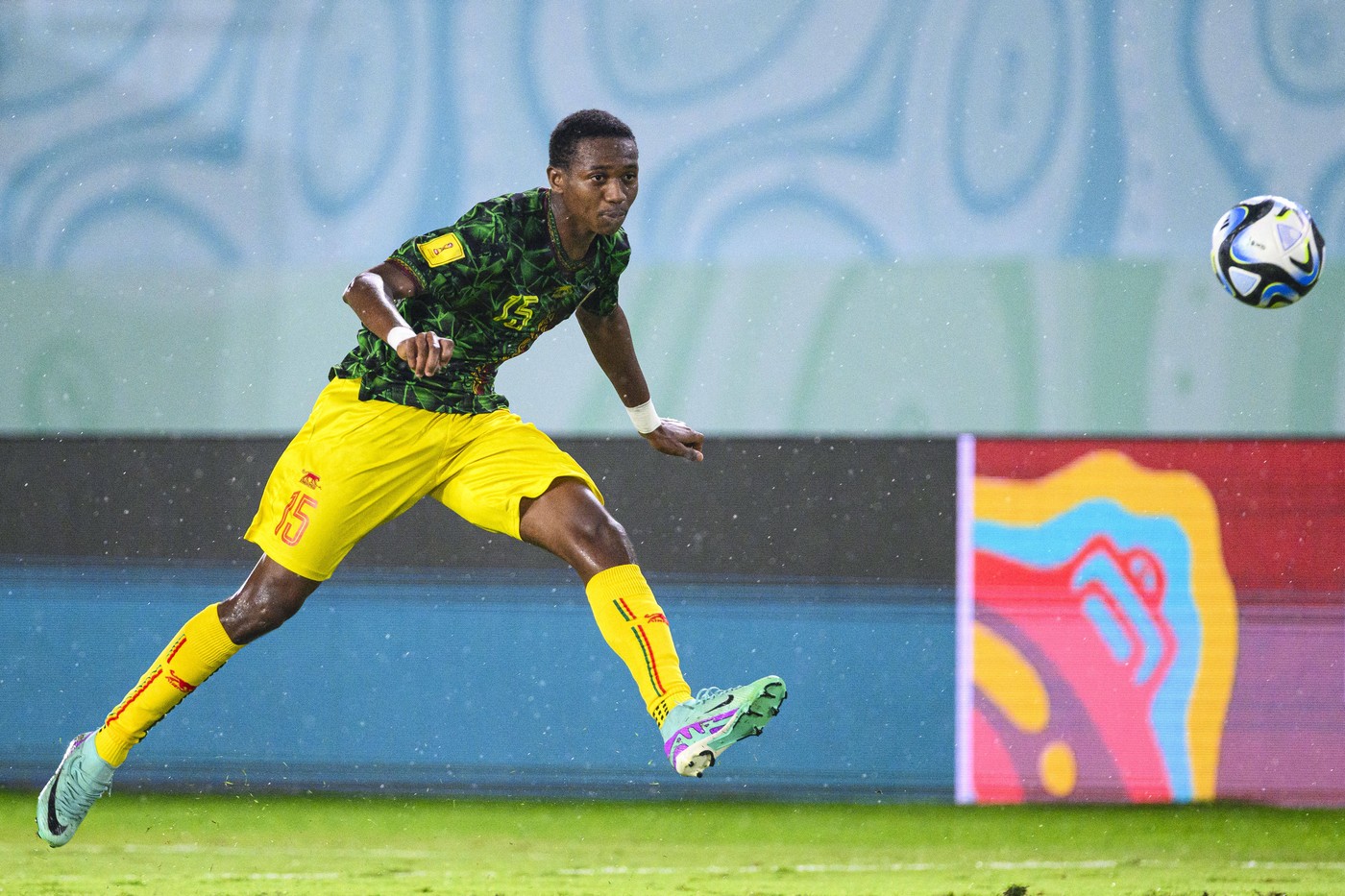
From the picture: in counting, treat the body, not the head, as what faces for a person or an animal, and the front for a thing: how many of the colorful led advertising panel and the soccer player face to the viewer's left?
0

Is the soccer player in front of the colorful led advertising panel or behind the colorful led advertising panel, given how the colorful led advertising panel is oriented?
in front

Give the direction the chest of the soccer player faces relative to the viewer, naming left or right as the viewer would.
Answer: facing the viewer and to the right of the viewer

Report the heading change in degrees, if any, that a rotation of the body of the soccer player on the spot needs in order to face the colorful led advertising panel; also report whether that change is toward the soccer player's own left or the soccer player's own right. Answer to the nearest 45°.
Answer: approximately 90° to the soccer player's own left

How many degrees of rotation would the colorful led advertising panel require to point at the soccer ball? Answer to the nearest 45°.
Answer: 0° — it already faces it

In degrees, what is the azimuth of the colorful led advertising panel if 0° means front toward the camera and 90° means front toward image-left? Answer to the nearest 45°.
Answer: approximately 0°

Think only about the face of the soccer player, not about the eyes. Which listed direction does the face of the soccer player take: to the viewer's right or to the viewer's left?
to the viewer's right
